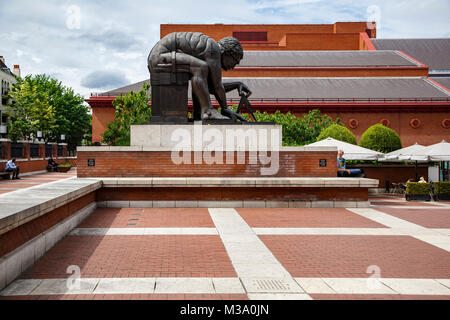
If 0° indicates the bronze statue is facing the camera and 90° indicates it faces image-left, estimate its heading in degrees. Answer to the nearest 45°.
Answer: approximately 270°

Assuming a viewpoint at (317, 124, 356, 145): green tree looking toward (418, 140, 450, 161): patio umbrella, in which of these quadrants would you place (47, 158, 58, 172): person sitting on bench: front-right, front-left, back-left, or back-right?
back-right

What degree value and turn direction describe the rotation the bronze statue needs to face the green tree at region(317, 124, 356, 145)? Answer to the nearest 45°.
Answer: approximately 45° to its left

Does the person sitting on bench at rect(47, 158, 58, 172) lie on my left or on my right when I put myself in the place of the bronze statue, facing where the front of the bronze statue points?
on my left

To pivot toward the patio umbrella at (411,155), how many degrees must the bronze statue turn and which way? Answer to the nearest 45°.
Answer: approximately 45° to its left

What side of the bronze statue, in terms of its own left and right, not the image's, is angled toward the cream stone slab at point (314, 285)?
right

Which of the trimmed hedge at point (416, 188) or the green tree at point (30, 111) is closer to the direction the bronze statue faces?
the trimmed hedge

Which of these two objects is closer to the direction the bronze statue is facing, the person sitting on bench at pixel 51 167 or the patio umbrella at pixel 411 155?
the patio umbrella

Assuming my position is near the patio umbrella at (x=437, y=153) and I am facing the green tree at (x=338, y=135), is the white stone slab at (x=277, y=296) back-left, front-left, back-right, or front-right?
back-left
